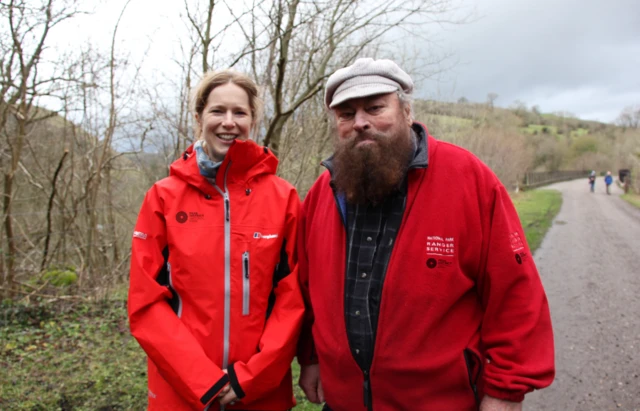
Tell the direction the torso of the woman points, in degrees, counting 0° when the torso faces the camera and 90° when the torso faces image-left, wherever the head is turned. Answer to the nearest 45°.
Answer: approximately 0°

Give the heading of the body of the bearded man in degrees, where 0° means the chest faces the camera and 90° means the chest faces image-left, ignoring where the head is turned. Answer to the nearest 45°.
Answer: approximately 45°

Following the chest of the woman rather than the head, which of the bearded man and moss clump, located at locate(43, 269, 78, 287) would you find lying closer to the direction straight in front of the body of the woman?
the bearded man

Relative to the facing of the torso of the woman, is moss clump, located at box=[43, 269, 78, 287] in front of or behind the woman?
behind

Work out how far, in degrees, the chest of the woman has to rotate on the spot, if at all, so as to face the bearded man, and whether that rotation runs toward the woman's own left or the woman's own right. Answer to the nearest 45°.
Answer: approximately 45° to the woman's own left

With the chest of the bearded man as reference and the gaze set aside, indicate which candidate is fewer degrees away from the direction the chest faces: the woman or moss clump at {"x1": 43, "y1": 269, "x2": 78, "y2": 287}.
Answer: the woman

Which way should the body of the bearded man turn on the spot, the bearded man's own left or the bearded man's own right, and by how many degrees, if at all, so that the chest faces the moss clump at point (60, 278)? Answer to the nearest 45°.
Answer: approximately 90° to the bearded man's own right

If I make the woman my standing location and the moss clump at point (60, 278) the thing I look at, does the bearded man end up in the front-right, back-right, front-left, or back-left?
back-right
